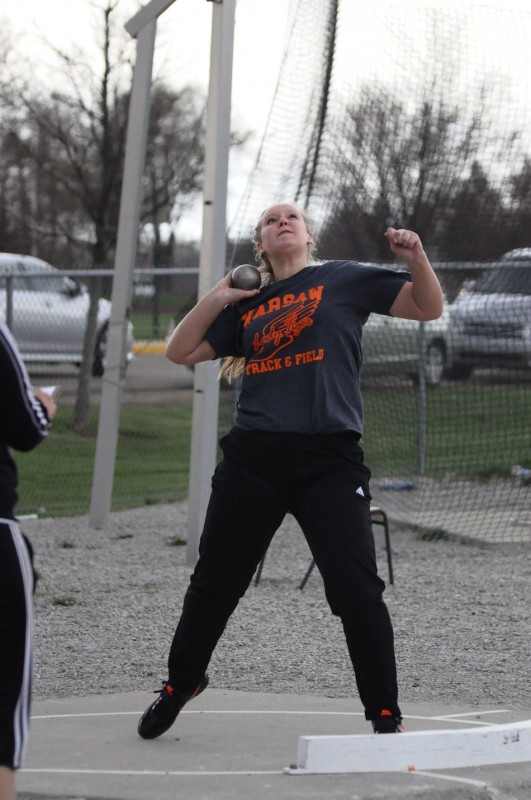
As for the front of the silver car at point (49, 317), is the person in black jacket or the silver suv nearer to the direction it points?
the silver suv

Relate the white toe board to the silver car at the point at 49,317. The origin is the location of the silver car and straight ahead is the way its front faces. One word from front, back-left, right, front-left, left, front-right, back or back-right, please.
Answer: right

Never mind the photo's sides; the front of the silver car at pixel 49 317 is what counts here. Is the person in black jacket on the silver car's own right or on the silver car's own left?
on the silver car's own right

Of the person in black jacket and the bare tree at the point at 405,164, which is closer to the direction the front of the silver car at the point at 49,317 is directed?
the bare tree

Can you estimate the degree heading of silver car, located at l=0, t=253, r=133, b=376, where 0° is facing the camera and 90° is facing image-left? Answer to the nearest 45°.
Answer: approximately 270°

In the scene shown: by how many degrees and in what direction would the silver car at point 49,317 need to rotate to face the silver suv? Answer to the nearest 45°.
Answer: approximately 45° to its right

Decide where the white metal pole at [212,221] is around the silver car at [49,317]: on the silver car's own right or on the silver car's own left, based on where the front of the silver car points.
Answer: on the silver car's own right
